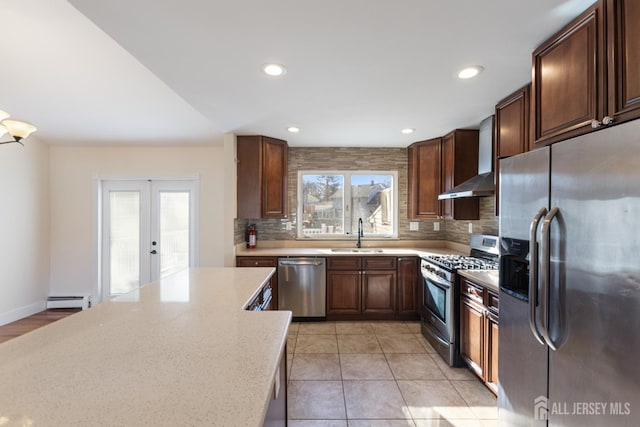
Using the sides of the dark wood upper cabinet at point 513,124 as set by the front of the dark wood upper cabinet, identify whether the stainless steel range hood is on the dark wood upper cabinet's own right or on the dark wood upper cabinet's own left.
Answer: on the dark wood upper cabinet's own right

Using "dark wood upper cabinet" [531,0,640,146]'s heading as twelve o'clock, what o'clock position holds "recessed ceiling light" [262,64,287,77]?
The recessed ceiling light is roughly at 1 o'clock from the dark wood upper cabinet.

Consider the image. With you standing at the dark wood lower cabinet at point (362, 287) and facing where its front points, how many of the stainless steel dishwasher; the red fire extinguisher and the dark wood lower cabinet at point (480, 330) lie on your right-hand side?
2

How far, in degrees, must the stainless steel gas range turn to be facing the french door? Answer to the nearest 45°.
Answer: approximately 45° to its right

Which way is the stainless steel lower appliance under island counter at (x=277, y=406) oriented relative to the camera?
to the viewer's right

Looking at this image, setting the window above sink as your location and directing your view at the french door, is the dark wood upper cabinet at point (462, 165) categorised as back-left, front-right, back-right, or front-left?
back-left

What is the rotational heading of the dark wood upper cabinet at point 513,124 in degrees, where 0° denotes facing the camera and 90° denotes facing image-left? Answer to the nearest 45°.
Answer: approximately 45°

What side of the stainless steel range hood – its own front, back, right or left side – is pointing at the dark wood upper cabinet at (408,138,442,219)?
right

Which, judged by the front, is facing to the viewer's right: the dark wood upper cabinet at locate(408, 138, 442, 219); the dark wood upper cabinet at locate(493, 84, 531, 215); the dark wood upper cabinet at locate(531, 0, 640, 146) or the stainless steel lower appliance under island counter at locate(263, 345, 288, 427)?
the stainless steel lower appliance under island counter

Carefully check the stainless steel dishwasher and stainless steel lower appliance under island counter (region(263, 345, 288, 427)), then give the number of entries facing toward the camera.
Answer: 1

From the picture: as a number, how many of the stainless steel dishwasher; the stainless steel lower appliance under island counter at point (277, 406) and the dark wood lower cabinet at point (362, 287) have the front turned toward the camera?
2

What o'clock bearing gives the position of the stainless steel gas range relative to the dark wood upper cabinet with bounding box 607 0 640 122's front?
The stainless steel gas range is roughly at 3 o'clock from the dark wood upper cabinet.
